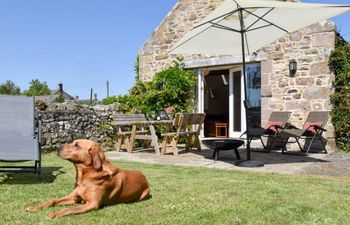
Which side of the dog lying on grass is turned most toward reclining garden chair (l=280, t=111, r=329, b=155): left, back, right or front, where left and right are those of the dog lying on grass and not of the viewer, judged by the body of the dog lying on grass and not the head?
back

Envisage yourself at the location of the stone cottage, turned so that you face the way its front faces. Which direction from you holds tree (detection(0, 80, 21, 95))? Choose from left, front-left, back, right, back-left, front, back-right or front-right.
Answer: back-right

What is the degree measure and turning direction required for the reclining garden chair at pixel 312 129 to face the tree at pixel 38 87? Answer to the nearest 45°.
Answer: approximately 90° to its right

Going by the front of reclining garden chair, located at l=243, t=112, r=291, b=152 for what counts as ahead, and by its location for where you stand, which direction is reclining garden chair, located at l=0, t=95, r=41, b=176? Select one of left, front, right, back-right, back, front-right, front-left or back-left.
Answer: front

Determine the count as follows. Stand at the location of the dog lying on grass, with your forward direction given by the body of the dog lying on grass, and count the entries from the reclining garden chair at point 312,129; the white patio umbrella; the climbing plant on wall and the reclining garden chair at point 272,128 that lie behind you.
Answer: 4

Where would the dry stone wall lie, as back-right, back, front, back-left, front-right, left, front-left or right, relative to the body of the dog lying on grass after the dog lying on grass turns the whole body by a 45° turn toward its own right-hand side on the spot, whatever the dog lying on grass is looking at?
right

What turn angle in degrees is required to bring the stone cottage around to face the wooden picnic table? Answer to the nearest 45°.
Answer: approximately 45° to its right

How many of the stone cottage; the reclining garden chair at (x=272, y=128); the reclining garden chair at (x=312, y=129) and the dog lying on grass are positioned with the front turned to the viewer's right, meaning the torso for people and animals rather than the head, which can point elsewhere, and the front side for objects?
0

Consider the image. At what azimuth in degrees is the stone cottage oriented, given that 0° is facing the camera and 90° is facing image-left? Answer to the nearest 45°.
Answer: approximately 0°

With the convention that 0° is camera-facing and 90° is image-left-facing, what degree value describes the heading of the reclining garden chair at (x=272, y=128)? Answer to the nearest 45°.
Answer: approximately 45°

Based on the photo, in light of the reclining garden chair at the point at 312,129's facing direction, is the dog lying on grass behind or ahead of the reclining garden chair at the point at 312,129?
ahead

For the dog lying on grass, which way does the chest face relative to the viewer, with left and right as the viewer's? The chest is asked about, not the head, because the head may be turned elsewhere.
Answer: facing the viewer and to the left of the viewer

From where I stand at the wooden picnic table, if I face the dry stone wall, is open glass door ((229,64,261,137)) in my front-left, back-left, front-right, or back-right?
back-right
